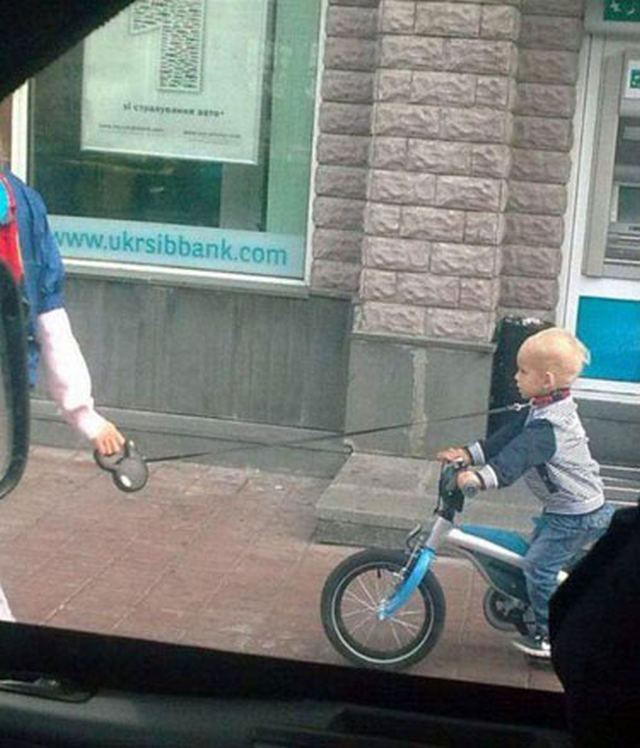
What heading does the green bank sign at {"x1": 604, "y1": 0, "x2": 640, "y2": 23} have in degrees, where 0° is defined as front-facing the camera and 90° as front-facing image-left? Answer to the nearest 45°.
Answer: approximately 0°

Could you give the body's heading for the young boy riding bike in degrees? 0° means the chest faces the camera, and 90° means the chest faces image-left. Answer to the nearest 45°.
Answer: approximately 90°

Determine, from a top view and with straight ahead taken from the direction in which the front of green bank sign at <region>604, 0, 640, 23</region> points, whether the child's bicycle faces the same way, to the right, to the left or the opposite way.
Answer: to the right

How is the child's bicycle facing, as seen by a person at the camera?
facing to the left of the viewer

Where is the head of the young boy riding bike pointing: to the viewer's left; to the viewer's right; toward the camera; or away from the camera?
to the viewer's left

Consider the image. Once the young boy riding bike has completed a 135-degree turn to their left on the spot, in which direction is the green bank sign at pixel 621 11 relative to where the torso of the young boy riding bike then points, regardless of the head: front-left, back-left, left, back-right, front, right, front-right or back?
back-left
